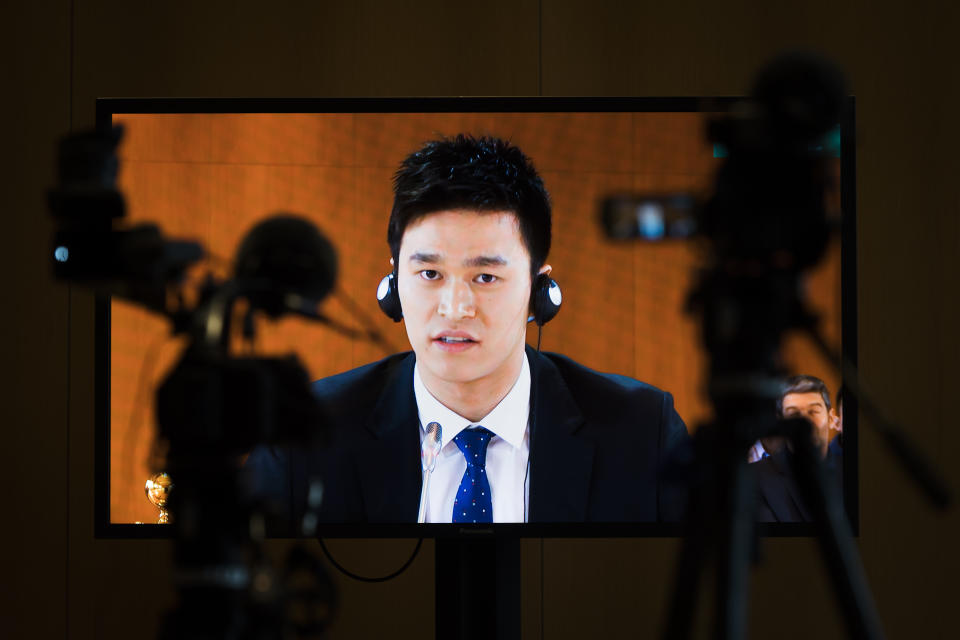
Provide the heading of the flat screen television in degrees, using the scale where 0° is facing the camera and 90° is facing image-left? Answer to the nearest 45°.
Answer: approximately 0°
